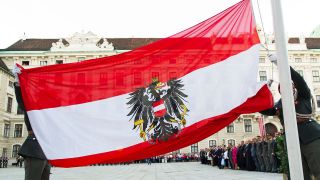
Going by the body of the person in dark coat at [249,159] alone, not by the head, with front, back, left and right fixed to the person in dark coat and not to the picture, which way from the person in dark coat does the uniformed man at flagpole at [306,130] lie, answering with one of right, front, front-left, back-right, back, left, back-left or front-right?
left

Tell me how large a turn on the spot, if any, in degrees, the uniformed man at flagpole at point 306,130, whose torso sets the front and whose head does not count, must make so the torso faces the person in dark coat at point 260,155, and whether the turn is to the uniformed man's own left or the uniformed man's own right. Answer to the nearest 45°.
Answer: approximately 90° to the uniformed man's own right

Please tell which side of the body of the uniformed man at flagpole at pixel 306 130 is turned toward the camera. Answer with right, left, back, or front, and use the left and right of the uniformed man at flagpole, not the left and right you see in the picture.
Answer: left
